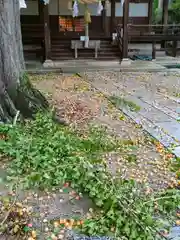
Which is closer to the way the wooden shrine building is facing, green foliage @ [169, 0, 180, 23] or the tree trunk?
the tree trunk

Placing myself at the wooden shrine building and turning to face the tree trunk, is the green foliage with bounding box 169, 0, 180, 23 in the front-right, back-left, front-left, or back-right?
back-left

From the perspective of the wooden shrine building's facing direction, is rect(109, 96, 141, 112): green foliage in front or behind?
in front

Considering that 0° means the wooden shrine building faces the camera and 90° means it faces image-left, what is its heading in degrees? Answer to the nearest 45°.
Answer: approximately 0°

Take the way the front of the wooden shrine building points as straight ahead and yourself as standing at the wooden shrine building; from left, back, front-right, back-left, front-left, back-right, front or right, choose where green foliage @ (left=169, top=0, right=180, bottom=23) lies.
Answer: back-left

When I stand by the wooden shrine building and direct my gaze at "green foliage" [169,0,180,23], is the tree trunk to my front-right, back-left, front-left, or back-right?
back-right

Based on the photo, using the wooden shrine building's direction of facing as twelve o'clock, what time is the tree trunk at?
The tree trunk is roughly at 12 o'clock from the wooden shrine building.

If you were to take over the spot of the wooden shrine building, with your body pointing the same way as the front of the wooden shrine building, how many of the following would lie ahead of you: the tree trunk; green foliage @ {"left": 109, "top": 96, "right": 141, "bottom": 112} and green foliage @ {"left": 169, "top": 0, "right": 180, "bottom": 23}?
2
